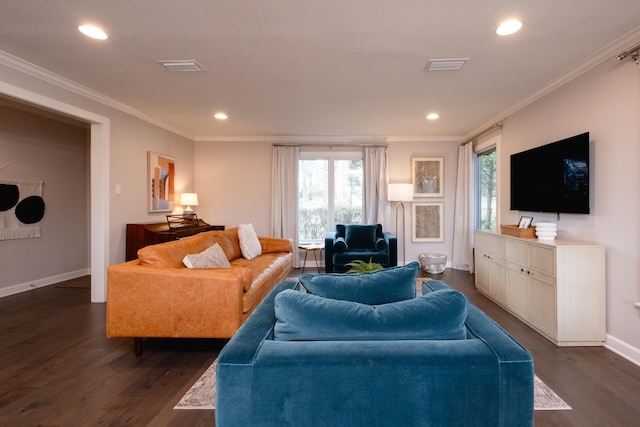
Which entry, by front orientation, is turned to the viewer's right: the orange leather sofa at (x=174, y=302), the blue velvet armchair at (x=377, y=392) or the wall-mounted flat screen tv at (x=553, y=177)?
the orange leather sofa

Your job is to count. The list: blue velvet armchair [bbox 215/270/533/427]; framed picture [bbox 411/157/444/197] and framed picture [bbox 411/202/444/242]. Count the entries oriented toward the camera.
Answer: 2

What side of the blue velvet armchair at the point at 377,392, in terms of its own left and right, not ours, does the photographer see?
back

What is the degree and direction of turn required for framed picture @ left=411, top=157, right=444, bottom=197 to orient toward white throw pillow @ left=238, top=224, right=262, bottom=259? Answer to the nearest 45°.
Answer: approximately 45° to its right

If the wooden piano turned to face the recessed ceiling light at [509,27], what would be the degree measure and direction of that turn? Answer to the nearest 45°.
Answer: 0° — it already faces it

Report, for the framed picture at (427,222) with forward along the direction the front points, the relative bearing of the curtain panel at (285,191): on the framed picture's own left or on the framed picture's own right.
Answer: on the framed picture's own right
